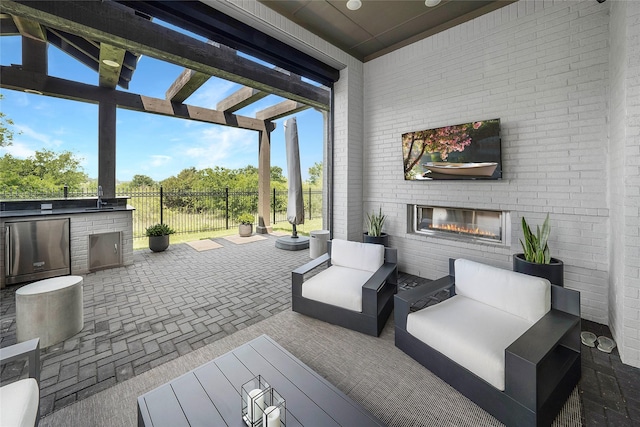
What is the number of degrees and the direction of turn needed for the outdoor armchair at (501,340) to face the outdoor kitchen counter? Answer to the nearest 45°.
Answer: approximately 45° to its right

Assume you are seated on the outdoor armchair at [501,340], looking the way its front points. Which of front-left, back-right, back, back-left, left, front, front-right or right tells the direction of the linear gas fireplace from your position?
back-right

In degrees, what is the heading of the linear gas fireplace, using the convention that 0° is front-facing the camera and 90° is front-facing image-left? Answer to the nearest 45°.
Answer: approximately 45°

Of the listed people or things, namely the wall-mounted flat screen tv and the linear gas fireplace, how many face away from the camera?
0

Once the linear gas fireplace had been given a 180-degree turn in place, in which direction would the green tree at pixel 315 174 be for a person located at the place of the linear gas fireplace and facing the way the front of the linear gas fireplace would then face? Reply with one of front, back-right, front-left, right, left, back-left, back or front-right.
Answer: left

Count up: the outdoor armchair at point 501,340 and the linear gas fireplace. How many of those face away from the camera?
0

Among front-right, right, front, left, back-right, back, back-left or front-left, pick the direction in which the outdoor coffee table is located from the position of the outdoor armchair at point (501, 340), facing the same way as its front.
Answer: front

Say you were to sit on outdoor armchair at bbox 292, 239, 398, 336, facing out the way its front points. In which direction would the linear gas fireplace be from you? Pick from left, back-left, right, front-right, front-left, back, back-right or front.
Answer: back

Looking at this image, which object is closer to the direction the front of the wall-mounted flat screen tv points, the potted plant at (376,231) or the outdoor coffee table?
the outdoor coffee table

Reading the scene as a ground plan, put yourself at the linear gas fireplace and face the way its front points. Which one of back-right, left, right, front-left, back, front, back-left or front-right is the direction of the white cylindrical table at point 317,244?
front-right

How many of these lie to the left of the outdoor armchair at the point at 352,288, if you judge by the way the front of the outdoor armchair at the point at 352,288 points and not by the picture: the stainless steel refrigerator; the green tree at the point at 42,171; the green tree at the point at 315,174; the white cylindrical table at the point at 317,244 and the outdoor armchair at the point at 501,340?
1

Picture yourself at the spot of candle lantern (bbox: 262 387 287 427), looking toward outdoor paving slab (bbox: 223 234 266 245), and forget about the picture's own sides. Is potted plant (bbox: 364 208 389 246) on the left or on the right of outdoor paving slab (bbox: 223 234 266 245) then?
right

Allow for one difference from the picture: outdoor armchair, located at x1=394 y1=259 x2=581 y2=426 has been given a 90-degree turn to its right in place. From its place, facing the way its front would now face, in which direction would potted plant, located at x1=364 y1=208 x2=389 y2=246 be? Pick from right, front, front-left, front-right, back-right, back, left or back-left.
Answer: front

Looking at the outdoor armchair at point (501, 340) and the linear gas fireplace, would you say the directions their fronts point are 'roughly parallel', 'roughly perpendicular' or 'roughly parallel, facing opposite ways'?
roughly parallel

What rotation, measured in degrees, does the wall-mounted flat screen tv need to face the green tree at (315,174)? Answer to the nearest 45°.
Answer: approximately 90° to its right

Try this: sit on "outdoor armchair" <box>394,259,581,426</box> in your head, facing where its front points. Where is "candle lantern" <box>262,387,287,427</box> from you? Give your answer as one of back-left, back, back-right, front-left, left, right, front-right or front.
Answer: front

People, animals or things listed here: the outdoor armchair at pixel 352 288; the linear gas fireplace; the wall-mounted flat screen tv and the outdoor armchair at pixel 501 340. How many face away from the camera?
0
